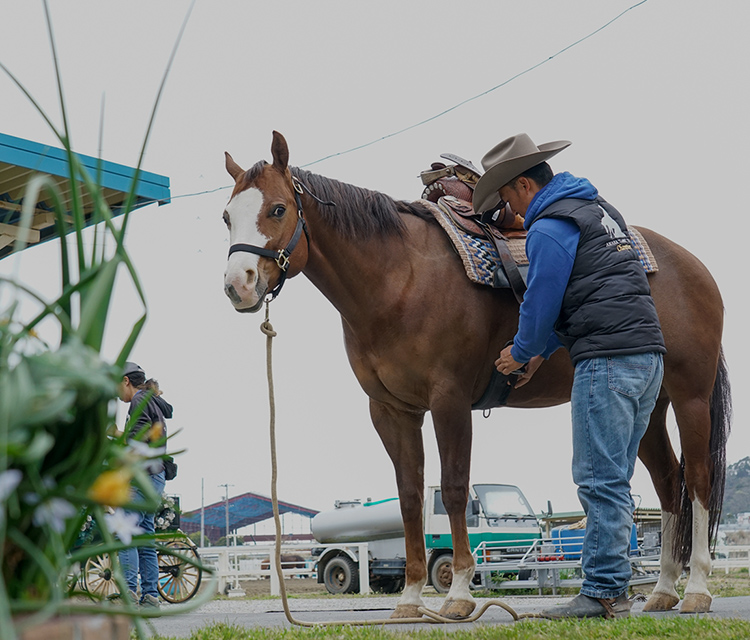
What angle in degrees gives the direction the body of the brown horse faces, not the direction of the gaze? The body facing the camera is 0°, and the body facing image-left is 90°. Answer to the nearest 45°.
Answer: approximately 45°

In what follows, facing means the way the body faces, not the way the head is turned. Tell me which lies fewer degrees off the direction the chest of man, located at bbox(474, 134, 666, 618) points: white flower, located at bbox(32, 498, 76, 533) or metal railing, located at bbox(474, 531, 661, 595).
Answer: the metal railing

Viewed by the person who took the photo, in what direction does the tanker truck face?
facing the viewer and to the right of the viewer

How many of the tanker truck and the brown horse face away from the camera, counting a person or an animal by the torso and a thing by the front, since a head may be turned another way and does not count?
0

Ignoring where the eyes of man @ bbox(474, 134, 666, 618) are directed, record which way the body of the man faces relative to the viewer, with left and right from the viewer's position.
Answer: facing away from the viewer and to the left of the viewer

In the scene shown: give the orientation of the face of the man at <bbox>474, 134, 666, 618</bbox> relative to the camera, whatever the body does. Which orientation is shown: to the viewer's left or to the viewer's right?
to the viewer's left

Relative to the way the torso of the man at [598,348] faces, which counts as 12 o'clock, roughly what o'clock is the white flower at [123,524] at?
The white flower is roughly at 8 o'clock from the man.

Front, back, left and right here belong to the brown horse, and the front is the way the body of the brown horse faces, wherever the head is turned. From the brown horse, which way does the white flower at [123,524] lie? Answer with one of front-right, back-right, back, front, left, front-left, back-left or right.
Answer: front-left

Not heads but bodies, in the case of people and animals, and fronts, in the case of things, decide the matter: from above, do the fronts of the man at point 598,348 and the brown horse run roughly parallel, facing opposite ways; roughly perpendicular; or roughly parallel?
roughly perpendicular

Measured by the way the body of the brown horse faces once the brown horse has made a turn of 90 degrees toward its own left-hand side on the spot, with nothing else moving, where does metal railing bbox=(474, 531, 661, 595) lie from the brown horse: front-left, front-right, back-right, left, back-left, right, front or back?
back-left

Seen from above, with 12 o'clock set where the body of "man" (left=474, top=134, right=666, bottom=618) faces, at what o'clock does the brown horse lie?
The brown horse is roughly at 12 o'clock from the man.

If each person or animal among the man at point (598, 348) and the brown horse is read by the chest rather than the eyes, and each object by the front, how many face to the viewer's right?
0

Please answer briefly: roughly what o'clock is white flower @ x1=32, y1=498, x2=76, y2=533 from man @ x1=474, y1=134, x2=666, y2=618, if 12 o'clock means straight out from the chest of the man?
The white flower is roughly at 8 o'clock from the man.

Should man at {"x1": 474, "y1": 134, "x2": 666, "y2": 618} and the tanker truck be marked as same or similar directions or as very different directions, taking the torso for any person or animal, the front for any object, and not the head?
very different directions

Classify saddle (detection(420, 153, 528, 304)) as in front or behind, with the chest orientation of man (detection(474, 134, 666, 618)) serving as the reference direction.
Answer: in front
